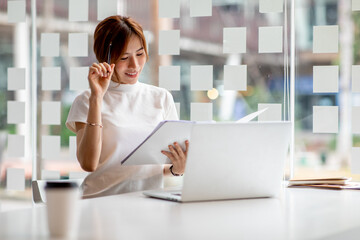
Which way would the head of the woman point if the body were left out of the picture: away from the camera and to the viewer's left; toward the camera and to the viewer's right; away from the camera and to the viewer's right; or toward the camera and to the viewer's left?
toward the camera and to the viewer's right

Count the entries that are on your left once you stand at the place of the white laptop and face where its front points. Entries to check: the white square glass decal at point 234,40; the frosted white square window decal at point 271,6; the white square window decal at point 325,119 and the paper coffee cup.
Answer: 1

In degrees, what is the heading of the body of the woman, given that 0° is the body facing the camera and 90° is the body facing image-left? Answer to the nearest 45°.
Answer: approximately 315°

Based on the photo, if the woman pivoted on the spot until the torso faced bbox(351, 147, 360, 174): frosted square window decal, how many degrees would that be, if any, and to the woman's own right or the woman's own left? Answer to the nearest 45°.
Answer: approximately 45° to the woman's own left

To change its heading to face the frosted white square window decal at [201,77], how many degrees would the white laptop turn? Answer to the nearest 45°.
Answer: approximately 45° to its right

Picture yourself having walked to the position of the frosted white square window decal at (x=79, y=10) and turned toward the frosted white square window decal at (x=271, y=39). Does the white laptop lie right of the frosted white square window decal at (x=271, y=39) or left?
right

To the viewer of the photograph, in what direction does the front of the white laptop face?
facing away from the viewer and to the left of the viewer

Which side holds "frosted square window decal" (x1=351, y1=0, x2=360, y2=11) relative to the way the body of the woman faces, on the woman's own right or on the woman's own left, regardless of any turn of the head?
on the woman's own left

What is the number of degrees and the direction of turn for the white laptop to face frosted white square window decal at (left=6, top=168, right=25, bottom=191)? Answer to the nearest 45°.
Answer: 0° — it already faces it

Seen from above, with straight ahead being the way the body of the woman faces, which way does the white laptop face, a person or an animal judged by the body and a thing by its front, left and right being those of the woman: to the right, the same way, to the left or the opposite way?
the opposite way
